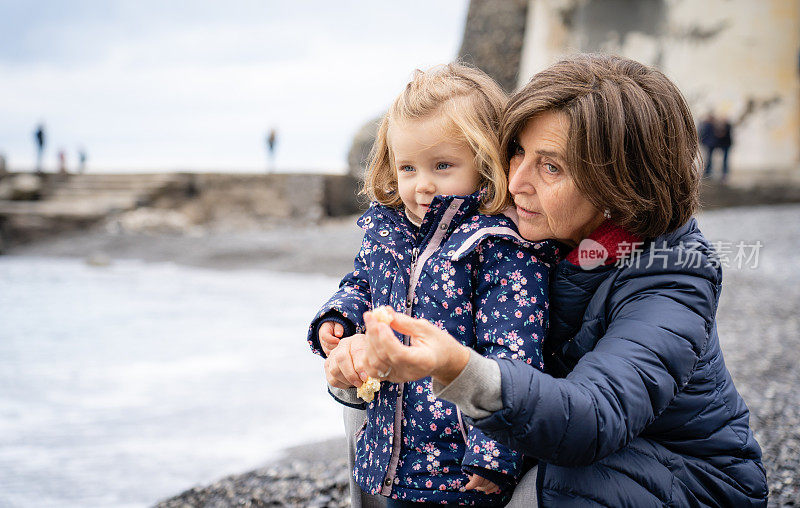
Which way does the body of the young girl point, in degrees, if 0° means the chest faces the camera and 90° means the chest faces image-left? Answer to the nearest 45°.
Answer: approximately 45°

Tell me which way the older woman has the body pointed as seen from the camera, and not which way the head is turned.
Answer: to the viewer's left

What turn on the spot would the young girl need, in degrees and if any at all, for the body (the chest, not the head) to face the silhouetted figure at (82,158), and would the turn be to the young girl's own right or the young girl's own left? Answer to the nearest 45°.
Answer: approximately 90° to the young girl's own right
